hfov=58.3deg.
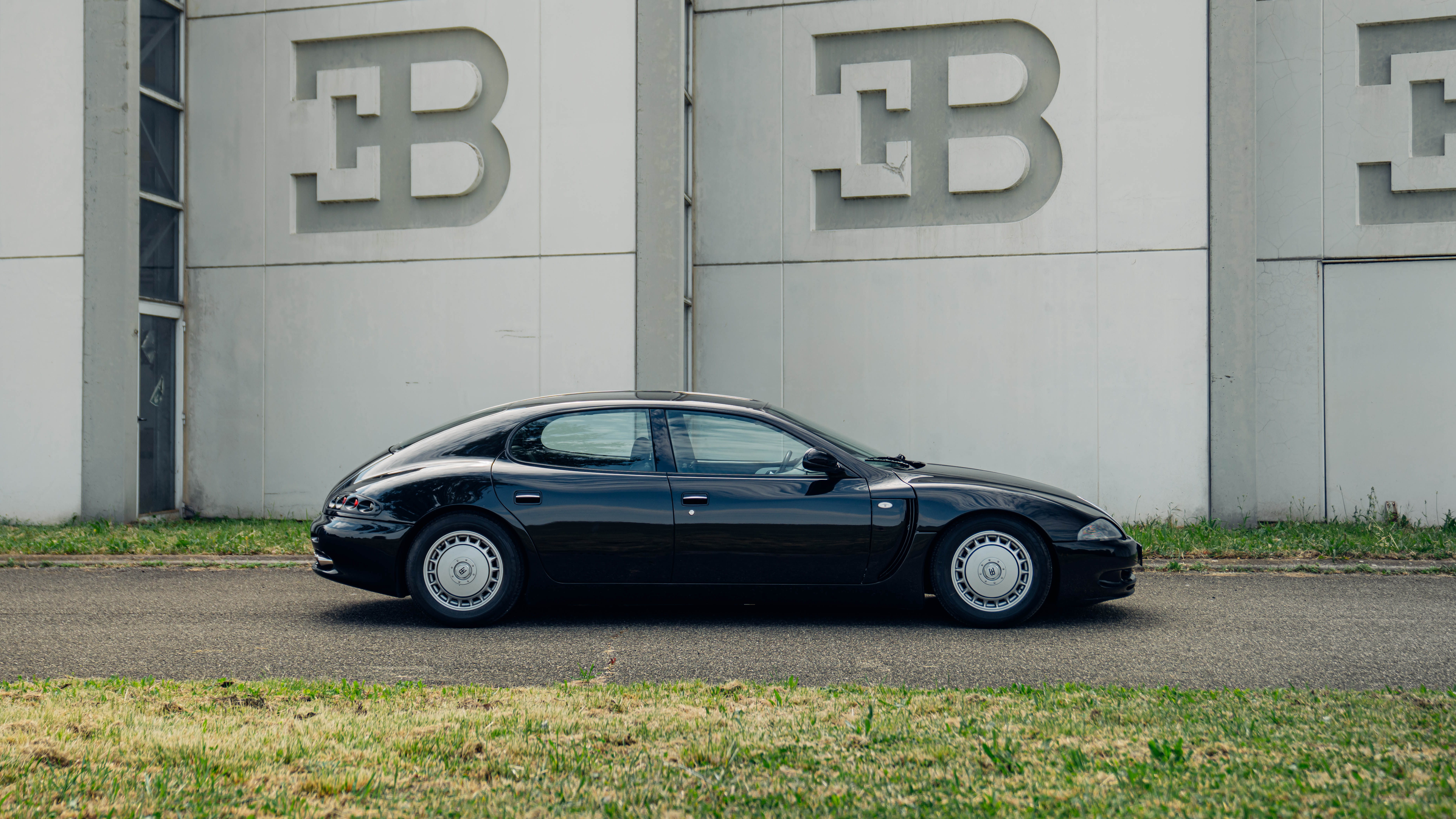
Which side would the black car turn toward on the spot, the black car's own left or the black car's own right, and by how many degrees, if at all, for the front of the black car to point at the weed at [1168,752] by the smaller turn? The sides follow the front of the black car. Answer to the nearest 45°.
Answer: approximately 45° to the black car's own right

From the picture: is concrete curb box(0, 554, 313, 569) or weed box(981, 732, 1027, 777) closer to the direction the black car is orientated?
the weed

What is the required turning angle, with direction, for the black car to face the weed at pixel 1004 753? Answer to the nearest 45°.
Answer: approximately 90° to its right

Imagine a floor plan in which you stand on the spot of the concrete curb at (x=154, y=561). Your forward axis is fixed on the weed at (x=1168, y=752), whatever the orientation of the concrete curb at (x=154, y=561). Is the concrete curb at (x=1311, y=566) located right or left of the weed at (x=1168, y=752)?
left

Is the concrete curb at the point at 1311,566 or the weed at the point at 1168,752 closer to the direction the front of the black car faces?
the concrete curb

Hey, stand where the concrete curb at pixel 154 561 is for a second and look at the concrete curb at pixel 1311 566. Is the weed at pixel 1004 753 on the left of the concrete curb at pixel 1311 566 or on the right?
right

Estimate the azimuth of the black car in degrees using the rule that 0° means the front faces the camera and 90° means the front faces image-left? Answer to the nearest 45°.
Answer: approximately 270°

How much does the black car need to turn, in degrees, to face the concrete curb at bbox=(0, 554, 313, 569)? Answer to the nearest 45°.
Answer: approximately 135° to its left

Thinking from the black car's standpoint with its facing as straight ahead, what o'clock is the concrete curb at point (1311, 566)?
The concrete curb is roughly at 11 o'clock from the black car.
